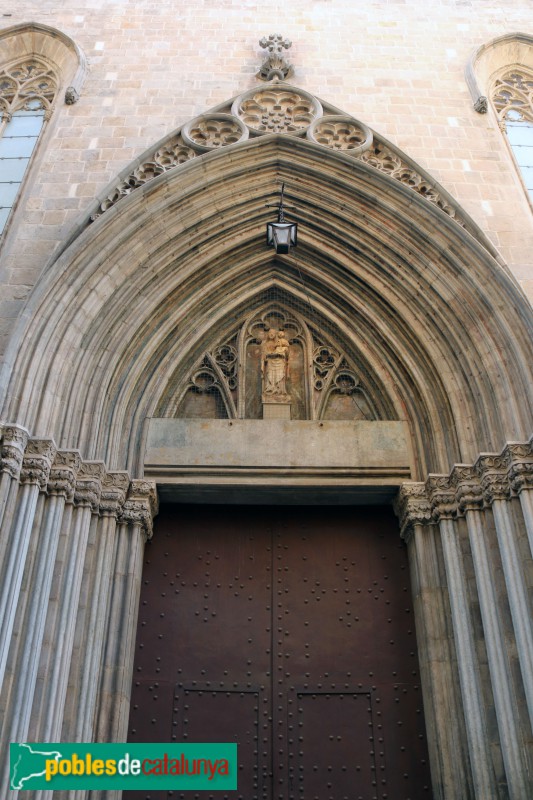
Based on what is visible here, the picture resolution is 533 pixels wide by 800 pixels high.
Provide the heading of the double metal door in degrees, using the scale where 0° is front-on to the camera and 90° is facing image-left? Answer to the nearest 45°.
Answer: approximately 0°
